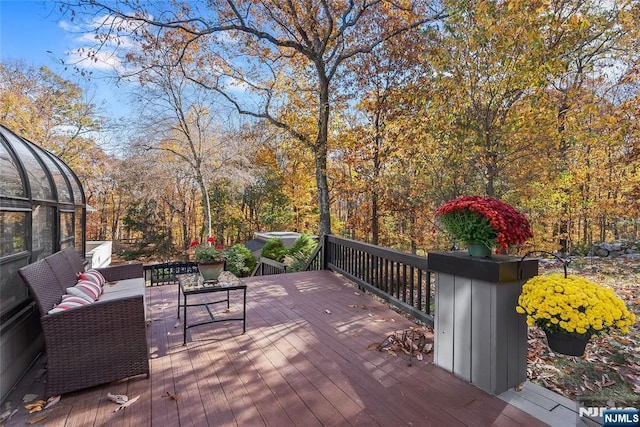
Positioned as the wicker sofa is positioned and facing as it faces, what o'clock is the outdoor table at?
The outdoor table is roughly at 11 o'clock from the wicker sofa.

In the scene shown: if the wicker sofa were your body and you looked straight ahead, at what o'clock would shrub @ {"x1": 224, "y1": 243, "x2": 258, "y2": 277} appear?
The shrub is roughly at 10 o'clock from the wicker sofa.

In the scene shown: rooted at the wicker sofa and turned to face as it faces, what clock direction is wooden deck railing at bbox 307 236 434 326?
The wooden deck railing is roughly at 12 o'clock from the wicker sofa.

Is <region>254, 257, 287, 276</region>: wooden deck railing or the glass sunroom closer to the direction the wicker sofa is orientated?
the wooden deck railing

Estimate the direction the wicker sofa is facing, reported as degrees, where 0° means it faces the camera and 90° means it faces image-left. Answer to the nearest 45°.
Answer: approximately 270°
